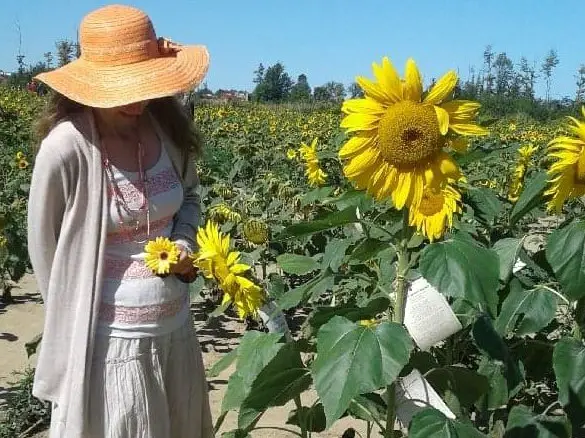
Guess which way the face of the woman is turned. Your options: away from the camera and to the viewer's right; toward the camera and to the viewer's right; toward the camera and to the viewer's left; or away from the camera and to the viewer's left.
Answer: toward the camera and to the viewer's right

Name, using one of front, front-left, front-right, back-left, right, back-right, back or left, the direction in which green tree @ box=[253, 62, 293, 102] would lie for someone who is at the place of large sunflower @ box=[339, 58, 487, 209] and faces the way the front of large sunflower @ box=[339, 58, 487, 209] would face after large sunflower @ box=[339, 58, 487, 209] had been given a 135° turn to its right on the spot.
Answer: front-right

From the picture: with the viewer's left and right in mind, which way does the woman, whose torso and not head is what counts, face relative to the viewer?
facing the viewer and to the right of the viewer

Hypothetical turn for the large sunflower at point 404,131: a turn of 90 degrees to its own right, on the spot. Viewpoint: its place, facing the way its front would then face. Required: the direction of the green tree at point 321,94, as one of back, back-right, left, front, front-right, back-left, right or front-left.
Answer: right

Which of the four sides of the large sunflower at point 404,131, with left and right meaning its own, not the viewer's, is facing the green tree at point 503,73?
back

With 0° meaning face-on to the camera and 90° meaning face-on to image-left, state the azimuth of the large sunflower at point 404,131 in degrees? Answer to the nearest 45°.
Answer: approximately 0°
